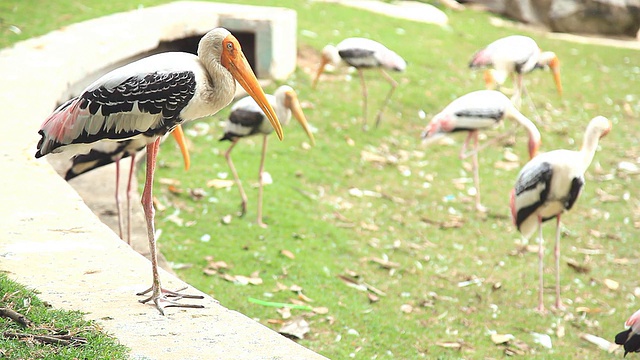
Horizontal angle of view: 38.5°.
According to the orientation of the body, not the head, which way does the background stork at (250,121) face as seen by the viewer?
to the viewer's right

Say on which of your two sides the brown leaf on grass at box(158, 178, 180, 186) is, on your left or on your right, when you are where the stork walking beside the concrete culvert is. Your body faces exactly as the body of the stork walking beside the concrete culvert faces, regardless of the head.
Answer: on your left

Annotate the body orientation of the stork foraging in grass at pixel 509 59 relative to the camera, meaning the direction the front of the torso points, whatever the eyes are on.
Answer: to the viewer's right

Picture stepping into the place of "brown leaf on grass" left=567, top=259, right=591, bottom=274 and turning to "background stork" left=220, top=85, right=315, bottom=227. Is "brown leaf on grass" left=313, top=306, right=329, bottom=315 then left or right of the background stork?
left
